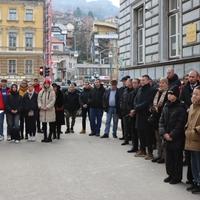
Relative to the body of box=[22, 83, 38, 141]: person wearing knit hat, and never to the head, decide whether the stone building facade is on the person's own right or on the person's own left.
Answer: on the person's own left

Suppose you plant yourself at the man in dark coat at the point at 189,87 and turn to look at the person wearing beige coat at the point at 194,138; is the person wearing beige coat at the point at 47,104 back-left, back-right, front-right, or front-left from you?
back-right

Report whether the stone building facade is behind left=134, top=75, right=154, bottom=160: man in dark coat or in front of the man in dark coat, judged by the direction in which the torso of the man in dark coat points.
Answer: behind

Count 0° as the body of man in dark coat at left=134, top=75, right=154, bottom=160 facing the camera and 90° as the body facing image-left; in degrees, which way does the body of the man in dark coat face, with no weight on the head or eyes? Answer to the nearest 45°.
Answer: approximately 45°

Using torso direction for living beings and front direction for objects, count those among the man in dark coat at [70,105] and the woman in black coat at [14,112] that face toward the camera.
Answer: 2

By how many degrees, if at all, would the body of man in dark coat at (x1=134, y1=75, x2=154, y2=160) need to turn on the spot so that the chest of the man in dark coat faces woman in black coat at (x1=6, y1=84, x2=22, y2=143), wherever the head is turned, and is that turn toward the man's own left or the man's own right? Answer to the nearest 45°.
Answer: approximately 90° to the man's own right

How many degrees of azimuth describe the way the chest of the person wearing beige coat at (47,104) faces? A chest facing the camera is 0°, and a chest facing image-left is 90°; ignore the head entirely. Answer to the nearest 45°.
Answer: approximately 0°

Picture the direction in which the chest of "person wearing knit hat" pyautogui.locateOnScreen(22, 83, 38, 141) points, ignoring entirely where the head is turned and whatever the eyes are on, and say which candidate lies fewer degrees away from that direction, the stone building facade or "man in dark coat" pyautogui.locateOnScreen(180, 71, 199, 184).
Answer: the man in dark coat

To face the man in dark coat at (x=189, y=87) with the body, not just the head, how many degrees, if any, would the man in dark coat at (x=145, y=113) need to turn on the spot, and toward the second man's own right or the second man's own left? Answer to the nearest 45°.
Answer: approximately 90° to the second man's own left

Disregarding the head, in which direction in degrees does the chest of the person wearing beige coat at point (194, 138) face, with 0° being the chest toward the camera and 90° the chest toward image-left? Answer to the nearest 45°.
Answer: approximately 45°
